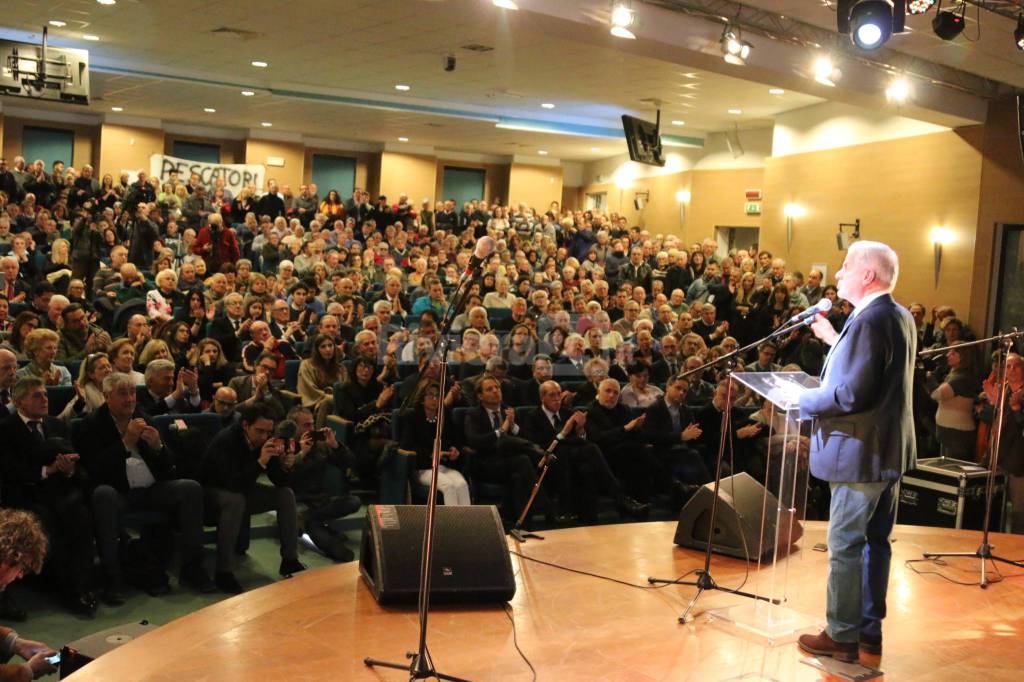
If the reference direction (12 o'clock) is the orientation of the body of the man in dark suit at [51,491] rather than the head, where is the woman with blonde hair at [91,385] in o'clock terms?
The woman with blonde hair is roughly at 8 o'clock from the man in dark suit.

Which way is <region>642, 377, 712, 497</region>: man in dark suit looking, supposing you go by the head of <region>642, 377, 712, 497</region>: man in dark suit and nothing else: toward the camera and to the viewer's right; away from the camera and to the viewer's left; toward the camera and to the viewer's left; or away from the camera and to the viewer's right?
toward the camera and to the viewer's right

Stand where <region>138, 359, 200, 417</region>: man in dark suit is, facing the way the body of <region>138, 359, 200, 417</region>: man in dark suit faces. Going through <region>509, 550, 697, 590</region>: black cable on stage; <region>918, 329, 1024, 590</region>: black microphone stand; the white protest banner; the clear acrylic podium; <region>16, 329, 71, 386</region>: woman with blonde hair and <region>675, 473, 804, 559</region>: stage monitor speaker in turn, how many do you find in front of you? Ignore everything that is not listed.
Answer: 4

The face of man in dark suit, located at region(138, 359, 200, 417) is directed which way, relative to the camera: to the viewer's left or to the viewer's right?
to the viewer's right

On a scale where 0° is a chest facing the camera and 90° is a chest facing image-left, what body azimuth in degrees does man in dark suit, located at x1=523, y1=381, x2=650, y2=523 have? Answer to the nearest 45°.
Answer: approximately 315°

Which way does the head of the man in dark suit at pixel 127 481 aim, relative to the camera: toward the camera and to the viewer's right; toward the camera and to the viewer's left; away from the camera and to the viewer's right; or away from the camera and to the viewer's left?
toward the camera and to the viewer's right

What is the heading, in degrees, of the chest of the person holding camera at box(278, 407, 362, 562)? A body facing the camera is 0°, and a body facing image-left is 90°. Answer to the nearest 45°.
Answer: approximately 315°

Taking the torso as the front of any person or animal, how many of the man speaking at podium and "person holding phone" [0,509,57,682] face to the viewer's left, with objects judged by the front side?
1

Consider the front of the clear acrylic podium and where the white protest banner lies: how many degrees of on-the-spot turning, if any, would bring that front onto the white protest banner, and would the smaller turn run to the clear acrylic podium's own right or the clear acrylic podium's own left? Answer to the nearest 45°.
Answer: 0° — it already faces it

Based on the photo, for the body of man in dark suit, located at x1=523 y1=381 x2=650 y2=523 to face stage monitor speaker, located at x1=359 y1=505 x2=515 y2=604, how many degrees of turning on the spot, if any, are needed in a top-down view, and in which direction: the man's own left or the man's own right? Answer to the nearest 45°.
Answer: approximately 45° to the man's own right
